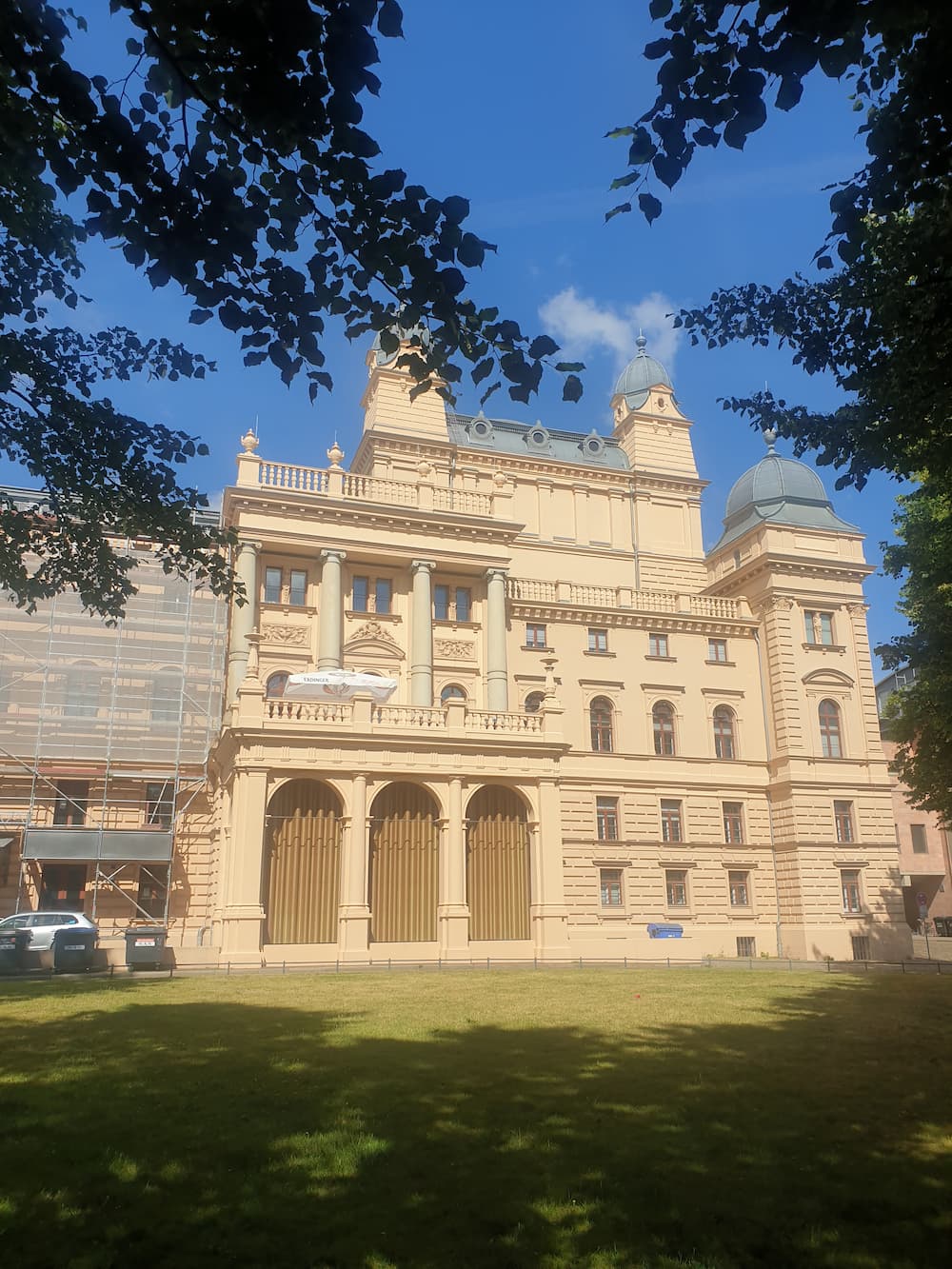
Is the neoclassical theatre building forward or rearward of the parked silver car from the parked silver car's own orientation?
rearward

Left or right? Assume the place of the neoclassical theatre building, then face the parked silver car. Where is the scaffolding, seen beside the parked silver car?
right

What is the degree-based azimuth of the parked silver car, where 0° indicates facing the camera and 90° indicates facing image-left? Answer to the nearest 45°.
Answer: approximately 90°

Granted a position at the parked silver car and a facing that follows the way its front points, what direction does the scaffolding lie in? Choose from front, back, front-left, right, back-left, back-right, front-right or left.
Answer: right

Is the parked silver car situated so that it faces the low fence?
no
